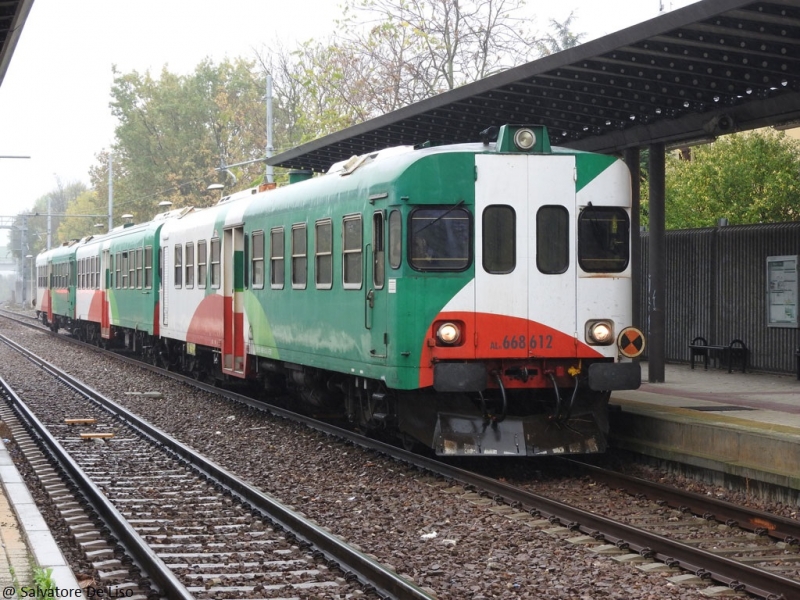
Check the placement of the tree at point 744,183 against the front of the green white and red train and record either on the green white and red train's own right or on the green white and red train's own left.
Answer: on the green white and red train's own left

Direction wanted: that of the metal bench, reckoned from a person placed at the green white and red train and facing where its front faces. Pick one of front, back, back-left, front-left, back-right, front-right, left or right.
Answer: left

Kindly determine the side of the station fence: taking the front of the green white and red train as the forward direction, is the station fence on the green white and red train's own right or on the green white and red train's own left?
on the green white and red train's own left

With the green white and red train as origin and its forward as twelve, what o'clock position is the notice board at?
The notice board is roughly at 11 o'clock from the green white and red train.

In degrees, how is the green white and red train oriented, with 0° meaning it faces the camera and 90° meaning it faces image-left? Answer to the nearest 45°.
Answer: approximately 315°

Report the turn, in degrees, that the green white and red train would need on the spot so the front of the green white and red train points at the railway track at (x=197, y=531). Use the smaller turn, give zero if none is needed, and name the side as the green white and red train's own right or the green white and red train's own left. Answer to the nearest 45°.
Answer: approximately 90° to the green white and red train's own right
